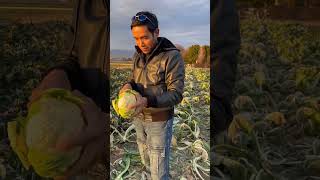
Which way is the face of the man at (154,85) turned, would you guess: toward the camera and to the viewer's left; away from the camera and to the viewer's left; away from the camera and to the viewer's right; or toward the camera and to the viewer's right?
toward the camera and to the viewer's left

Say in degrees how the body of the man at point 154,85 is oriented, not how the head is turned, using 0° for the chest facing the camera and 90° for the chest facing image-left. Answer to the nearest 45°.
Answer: approximately 45°
